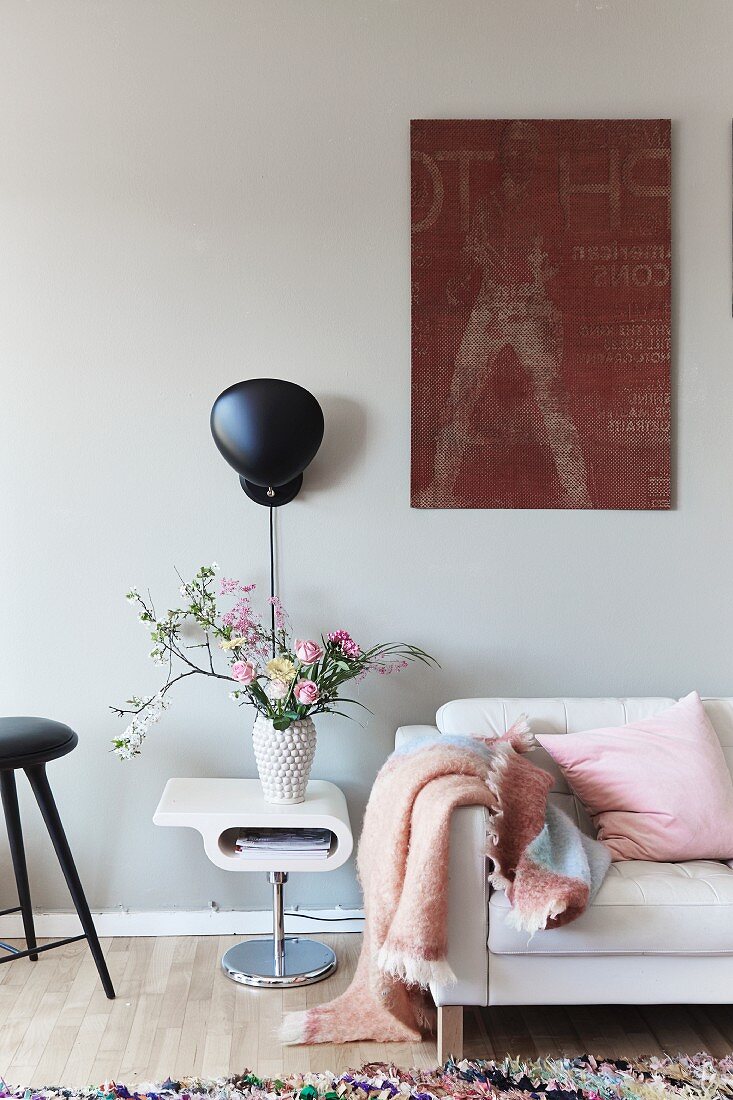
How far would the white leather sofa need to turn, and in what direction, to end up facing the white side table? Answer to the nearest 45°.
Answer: approximately 90° to its right

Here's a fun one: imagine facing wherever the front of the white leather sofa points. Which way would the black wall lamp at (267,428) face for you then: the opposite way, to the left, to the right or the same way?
the same way

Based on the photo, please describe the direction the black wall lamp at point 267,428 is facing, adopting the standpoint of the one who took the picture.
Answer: facing the viewer

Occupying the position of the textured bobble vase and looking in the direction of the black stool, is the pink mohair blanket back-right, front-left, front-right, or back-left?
back-left

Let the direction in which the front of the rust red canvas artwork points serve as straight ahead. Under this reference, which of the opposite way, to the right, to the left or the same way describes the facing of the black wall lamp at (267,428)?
the same way

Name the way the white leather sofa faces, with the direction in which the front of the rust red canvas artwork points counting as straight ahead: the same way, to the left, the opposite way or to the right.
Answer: the same way

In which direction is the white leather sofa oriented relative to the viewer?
toward the camera

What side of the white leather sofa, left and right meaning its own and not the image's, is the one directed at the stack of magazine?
right

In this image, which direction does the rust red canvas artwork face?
toward the camera

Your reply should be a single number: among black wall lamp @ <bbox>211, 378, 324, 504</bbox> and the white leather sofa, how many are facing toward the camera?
2
